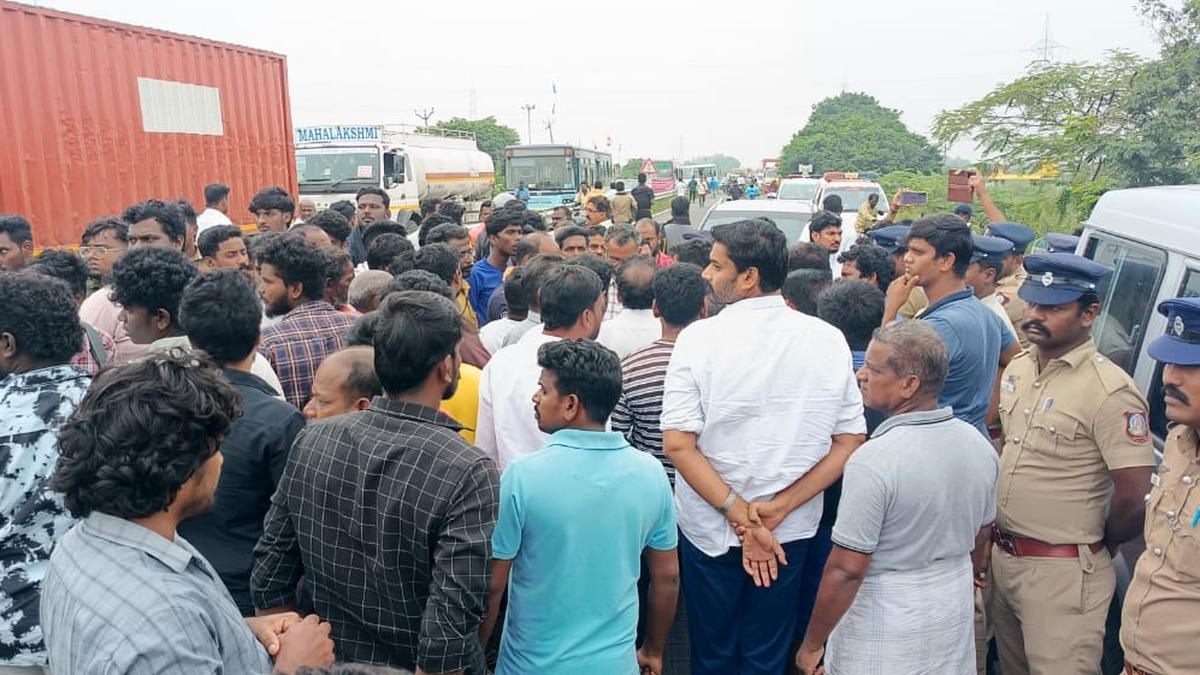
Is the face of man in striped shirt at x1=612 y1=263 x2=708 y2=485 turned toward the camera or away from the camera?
away from the camera

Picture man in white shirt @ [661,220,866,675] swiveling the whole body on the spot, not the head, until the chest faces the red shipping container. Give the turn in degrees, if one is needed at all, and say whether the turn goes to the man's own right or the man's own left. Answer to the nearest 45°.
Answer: approximately 45° to the man's own left

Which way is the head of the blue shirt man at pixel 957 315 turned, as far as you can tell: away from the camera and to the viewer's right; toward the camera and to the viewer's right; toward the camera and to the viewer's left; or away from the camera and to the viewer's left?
toward the camera and to the viewer's left

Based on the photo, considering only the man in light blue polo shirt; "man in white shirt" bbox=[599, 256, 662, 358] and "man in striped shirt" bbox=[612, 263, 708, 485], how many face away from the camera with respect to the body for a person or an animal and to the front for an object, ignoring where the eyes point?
3

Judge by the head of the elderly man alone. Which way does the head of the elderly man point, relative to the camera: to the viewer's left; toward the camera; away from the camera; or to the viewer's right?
to the viewer's left

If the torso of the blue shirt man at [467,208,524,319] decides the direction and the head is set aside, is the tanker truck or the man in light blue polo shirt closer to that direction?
the man in light blue polo shirt

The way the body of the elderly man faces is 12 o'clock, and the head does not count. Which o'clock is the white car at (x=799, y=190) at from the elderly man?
The white car is roughly at 1 o'clock from the elderly man.

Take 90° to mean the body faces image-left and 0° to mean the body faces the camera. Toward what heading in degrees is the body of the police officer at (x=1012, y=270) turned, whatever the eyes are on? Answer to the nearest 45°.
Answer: approximately 90°

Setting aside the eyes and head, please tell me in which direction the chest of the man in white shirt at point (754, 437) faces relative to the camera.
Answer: away from the camera

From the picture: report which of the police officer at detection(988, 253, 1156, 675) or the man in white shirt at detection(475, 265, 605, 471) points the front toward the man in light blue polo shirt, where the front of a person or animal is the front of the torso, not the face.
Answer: the police officer

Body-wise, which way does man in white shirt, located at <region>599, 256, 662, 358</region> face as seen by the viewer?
away from the camera

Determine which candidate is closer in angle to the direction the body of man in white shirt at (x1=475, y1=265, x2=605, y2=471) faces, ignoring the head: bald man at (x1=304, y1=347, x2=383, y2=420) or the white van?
the white van

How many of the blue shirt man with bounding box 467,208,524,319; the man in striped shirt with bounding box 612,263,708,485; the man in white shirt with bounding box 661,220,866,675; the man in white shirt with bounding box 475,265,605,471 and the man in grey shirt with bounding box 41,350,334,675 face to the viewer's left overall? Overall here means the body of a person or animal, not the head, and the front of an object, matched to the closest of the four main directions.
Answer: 0

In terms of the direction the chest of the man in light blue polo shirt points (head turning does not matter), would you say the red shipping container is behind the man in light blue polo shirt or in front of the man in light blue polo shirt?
in front
